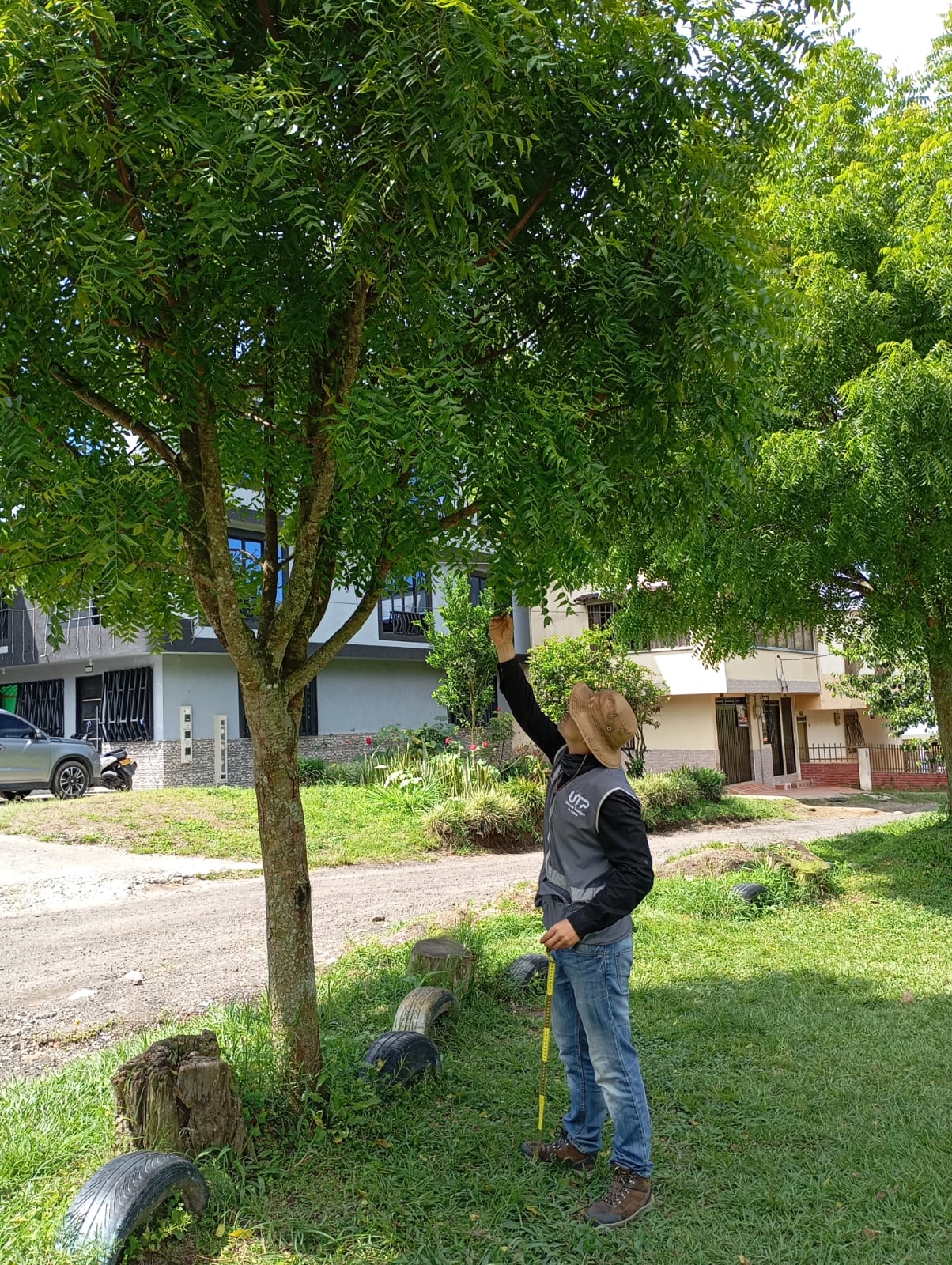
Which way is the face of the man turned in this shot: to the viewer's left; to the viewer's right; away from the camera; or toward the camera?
to the viewer's left

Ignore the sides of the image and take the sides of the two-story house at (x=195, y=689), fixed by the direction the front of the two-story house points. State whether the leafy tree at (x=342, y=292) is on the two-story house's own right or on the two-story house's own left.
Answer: on the two-story house's own left

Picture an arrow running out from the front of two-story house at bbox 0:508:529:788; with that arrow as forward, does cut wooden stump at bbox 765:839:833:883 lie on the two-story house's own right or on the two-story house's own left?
on the two-story house's own left

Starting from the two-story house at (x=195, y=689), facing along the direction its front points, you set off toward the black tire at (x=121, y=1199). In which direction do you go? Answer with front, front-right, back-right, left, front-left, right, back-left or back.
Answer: front-left

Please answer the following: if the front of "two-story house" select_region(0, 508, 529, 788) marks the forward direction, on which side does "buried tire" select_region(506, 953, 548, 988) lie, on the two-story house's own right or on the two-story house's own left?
on the two-story house's own left

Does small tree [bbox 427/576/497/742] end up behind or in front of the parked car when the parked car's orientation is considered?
in front

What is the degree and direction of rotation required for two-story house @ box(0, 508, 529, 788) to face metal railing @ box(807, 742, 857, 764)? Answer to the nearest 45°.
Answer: approximately 135° to its left

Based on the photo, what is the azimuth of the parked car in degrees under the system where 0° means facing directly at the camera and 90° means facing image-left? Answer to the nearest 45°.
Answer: approximately 270°

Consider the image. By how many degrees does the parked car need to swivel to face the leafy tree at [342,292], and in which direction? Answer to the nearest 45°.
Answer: approximately 90° to its right

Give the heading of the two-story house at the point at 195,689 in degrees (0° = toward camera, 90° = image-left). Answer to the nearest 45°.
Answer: approximately 45°

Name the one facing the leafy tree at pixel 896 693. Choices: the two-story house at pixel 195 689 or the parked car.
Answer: the parked car
